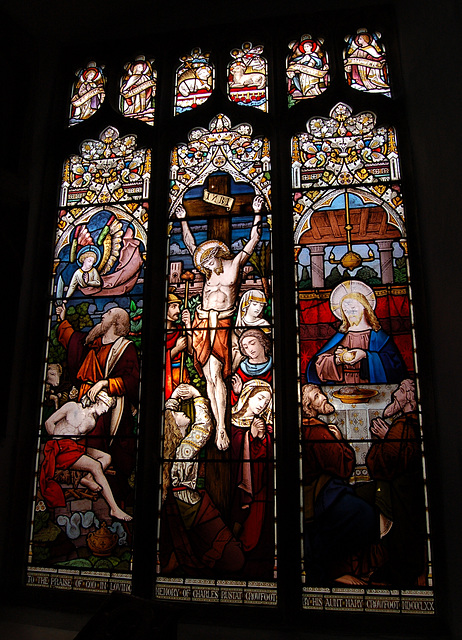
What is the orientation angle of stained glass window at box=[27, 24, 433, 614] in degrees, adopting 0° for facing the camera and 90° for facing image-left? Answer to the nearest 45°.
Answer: approximately 0°
